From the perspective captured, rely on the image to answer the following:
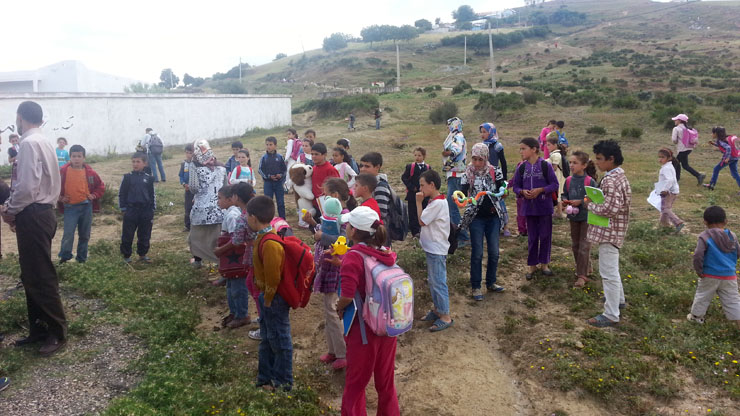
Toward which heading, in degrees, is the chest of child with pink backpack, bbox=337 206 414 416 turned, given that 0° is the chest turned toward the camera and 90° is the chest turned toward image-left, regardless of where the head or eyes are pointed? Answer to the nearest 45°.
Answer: approximately 135°

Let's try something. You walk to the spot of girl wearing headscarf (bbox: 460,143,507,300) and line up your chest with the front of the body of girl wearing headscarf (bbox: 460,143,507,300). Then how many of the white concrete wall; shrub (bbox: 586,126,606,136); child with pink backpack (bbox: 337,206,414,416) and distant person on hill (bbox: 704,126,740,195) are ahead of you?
1

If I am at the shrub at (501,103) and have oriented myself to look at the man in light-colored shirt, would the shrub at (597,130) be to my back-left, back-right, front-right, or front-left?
front-left

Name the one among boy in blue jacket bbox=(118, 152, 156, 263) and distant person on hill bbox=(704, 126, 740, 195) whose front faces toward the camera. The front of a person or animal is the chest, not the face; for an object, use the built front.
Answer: the boy in blue jacket

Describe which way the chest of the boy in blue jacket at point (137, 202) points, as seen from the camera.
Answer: toward the camera

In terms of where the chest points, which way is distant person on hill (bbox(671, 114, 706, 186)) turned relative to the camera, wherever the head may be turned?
to the viewer's left

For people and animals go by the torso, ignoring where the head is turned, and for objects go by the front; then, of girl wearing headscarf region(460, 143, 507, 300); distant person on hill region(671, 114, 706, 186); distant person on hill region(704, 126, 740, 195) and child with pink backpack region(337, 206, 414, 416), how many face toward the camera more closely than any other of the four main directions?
1

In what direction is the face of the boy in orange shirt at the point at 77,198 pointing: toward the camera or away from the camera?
toward the camera

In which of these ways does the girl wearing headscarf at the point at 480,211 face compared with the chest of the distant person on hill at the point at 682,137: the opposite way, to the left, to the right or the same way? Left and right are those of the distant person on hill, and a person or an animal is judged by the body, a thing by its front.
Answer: to the left

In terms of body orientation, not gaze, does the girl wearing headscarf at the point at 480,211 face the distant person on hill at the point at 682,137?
no

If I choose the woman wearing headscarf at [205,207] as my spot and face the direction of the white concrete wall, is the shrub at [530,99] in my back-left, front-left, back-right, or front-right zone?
front-right

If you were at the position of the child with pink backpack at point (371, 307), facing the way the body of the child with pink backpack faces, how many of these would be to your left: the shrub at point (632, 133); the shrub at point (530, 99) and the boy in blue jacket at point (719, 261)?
0
